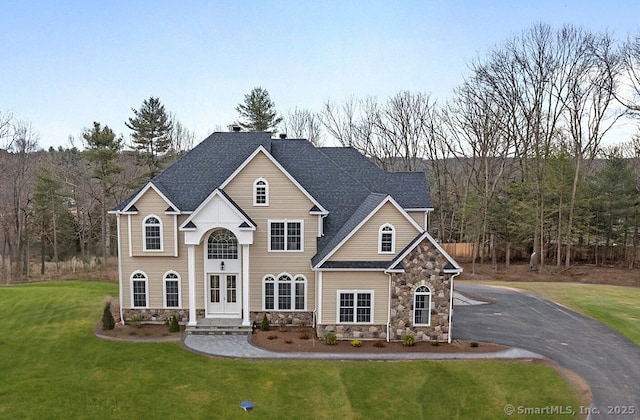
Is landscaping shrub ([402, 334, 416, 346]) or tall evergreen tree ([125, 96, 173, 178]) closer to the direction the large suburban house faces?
the landscaping shrub

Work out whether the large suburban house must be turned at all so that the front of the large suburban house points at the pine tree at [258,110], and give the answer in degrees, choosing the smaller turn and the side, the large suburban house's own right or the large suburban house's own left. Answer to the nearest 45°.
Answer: approximately 180°

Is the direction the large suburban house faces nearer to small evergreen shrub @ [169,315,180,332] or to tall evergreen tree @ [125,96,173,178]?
the small evergreen shrub

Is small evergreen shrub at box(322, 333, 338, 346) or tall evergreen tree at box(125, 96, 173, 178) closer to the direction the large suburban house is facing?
the small evergreen shrub

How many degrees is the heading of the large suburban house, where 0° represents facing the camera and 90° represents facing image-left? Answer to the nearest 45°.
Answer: approximately 0°

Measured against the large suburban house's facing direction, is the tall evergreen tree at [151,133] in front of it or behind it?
behind

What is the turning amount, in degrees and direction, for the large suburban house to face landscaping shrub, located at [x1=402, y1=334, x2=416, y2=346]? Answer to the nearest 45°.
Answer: approximately 45° to its left

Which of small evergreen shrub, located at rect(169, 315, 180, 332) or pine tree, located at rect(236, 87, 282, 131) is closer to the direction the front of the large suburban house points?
the small evergreen shrub
